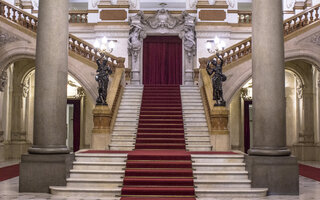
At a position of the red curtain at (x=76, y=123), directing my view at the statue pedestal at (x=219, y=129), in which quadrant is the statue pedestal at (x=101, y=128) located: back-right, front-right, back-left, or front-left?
front-right

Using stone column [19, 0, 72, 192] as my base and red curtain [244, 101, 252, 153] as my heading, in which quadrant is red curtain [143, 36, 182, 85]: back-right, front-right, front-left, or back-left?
front-left

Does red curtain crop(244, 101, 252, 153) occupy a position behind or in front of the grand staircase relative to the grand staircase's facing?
behind

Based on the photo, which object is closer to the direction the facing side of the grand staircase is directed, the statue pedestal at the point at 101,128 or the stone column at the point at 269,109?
the stone column

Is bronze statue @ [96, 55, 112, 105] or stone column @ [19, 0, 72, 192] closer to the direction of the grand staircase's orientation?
the stone column

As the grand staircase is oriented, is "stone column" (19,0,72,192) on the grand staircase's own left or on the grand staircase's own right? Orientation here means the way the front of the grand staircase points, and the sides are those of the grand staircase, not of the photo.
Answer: on the grand staircase's own right

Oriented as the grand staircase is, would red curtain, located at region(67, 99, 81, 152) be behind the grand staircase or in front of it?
behind

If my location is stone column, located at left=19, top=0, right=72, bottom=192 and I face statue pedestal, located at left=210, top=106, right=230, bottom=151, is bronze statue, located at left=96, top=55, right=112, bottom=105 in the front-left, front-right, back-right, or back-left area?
front-left

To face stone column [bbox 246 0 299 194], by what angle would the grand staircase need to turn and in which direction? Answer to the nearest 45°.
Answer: approximately 90° to its left

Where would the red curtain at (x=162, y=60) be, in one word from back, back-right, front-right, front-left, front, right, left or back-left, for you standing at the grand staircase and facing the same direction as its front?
back

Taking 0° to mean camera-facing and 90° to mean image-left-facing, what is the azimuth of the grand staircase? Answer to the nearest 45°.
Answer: approximately 0°

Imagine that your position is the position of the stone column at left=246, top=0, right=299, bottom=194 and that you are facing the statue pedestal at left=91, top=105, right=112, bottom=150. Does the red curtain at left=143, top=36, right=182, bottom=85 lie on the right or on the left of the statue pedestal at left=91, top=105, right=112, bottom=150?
right
